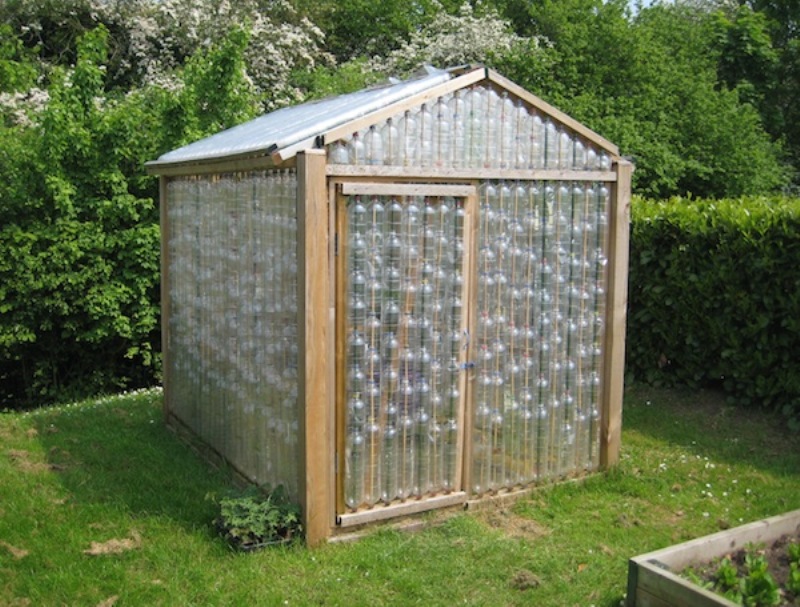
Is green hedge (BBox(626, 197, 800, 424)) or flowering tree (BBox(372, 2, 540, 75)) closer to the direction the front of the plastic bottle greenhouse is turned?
the green hedge

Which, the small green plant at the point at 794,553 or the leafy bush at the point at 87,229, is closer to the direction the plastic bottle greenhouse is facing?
the small green plant

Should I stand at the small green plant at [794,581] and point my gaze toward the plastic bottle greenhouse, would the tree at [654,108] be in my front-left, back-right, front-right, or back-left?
front-right

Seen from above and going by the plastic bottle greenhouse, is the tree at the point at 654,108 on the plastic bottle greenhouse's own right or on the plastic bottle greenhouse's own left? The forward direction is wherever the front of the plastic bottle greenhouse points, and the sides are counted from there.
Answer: on the plastic bottle greenhouse's own left

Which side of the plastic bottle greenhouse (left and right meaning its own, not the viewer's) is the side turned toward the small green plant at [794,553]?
front

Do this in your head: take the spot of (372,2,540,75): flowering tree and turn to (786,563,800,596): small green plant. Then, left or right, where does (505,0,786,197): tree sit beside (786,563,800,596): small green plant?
left

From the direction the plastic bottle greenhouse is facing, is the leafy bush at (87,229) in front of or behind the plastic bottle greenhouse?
behind

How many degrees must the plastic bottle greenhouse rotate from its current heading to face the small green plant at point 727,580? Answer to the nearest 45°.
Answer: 0° — it already faces it

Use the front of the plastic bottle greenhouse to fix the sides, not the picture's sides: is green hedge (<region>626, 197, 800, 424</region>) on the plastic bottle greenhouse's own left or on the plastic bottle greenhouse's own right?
on the plastic bottle greenhouse's own left

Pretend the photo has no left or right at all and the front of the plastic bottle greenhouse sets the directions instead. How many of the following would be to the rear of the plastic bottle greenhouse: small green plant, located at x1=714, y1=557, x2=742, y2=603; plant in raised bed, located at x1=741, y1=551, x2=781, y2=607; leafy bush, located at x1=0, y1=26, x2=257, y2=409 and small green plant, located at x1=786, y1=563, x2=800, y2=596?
1

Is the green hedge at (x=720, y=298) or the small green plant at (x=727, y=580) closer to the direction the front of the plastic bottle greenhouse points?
the small green plant

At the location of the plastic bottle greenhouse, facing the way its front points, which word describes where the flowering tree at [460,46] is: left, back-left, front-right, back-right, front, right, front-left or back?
back-left

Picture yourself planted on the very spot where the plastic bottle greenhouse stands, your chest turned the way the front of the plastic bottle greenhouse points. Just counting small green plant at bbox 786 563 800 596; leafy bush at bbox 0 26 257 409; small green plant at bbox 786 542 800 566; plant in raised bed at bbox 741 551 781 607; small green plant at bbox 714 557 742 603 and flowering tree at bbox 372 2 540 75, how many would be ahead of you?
4

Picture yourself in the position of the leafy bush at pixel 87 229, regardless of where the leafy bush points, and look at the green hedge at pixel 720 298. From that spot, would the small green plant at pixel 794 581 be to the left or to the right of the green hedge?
right

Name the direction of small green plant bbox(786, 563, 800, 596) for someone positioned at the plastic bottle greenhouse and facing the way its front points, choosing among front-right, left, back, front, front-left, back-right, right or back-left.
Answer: front

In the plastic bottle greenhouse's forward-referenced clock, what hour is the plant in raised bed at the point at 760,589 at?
The plant in raised bed is roughly at 12 o'clock from the plastic bottle greenhouse.

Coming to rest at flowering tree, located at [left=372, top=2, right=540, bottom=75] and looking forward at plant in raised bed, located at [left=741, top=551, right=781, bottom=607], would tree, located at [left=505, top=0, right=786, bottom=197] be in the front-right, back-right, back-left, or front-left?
front-left

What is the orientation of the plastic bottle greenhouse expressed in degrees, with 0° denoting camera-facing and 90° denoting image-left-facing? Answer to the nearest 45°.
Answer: approximately 315°

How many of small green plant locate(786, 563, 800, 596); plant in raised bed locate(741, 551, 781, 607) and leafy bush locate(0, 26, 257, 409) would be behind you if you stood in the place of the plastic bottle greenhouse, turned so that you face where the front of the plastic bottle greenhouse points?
1
